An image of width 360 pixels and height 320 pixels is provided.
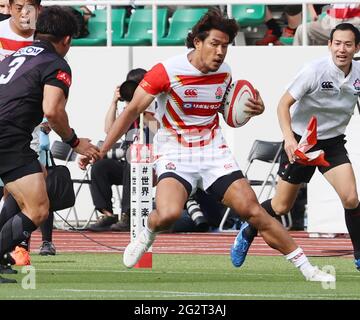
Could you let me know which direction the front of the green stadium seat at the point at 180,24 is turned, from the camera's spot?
facing the viewer and to the left of the viewer

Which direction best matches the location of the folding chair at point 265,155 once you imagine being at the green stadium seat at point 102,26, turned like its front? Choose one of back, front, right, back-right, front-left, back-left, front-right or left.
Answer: left

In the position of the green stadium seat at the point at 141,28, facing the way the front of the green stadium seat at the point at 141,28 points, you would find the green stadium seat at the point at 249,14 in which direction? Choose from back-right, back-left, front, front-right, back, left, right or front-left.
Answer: back-left

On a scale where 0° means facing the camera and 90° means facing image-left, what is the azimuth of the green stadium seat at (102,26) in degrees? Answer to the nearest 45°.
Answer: approximately 45°

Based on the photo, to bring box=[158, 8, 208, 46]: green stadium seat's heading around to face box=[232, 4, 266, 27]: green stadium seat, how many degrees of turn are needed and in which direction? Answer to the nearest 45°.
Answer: approximately 135° to its left

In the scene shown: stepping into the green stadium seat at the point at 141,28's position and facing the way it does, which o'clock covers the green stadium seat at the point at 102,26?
the green stadium seat at the point at 102,26 is roughly at 2 o'clock from the green stadium seat at the point at 141,28.

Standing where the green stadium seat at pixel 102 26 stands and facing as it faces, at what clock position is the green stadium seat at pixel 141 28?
the green stadium seat at pixel 141 28 is roughly at 8 o'clock from the green stadium seat at pixel 102 26.

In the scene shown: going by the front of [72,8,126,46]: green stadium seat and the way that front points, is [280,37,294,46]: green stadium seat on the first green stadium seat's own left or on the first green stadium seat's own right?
on the first green stadium seat's own left

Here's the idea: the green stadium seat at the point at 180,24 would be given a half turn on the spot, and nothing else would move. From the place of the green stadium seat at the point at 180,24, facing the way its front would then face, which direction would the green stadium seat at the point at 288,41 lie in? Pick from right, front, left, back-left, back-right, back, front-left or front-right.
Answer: front-right

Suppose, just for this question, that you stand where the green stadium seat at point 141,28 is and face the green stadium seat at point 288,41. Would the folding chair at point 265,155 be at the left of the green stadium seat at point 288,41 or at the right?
right

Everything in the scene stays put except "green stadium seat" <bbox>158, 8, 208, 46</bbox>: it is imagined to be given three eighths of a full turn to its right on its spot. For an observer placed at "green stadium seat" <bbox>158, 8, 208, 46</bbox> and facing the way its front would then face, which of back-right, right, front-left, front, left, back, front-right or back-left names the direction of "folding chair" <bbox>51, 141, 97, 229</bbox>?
back-left

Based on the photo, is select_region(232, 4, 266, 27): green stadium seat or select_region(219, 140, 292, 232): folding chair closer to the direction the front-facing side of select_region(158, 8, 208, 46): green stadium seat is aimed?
the folding chair
